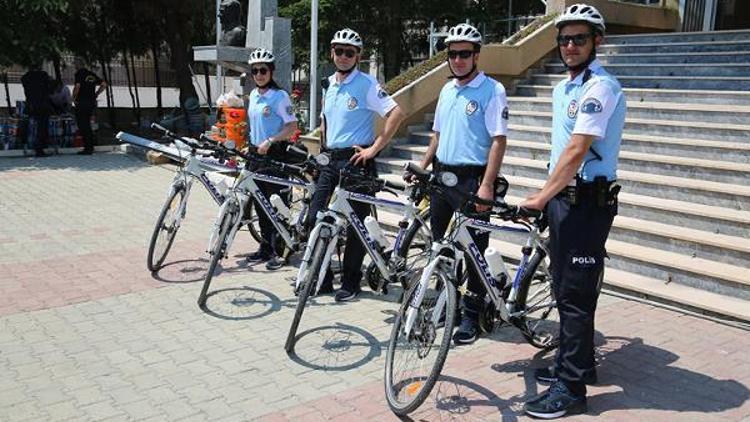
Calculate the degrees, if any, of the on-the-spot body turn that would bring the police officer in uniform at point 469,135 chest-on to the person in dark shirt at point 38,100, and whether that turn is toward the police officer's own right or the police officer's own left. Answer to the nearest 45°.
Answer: approximately 90° to the police officer's own right

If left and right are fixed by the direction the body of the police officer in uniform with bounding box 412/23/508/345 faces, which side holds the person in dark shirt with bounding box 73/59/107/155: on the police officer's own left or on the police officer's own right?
on the police officer's own right

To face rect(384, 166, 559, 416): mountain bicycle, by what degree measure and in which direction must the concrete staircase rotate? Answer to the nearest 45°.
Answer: approximately 45° to its left

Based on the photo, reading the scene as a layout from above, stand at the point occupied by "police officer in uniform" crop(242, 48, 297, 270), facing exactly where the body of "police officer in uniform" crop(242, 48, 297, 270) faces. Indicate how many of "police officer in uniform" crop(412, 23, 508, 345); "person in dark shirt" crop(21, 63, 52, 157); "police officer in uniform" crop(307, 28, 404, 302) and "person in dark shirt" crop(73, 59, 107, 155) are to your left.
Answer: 2

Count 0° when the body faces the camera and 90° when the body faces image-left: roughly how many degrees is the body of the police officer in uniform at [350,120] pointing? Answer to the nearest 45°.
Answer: approximately 45°

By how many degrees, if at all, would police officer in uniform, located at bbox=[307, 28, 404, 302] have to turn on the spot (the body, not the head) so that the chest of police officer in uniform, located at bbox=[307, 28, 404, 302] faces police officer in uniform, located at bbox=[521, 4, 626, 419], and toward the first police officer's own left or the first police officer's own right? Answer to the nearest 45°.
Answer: approximately 90° to the first police officer's own left

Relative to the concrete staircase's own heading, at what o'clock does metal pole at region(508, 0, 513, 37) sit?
The metal pole is roughly at 4 o'clock from the concrete staircase.

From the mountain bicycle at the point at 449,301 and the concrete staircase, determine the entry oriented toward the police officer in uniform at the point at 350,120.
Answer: the concrete staircase

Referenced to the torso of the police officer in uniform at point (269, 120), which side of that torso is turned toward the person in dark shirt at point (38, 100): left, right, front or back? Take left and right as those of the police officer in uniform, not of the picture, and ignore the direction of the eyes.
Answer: right
